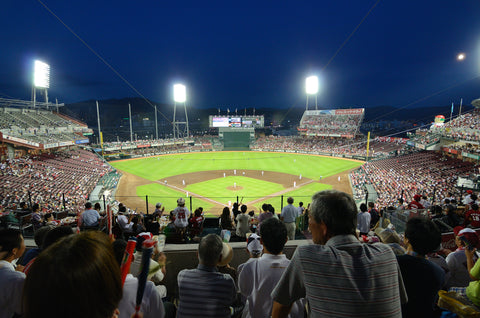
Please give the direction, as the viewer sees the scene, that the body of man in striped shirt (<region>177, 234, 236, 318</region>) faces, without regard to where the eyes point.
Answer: away from the camera

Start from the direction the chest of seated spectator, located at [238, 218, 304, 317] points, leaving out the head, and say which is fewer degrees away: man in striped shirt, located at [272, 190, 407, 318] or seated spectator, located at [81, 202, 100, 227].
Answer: the seated spectator

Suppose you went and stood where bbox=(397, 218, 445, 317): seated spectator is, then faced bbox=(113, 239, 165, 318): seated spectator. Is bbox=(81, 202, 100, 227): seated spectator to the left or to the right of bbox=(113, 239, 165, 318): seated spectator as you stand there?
right

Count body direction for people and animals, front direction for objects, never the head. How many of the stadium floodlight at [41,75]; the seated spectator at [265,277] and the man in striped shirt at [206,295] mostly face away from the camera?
2

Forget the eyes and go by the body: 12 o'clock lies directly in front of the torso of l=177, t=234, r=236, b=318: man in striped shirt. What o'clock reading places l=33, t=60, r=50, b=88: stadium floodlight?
The stadium floodlight is roughly at 11 o'clock from the man in striped shirt.

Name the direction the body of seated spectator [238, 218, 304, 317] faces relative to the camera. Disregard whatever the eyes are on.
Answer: away from the camera

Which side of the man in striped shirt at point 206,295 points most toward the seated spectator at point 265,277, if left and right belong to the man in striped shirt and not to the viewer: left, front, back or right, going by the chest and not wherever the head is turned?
right

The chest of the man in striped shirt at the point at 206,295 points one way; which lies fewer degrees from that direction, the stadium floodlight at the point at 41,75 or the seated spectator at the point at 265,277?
the stadium floodlight

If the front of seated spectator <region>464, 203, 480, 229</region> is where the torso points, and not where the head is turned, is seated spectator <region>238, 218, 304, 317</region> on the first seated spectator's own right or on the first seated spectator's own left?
on the first seated spectator's own left

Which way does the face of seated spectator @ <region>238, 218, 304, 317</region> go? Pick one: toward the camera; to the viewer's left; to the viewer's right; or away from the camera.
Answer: away from the camera

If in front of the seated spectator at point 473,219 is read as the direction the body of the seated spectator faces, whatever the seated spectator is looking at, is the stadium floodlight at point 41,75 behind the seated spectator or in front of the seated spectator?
in front

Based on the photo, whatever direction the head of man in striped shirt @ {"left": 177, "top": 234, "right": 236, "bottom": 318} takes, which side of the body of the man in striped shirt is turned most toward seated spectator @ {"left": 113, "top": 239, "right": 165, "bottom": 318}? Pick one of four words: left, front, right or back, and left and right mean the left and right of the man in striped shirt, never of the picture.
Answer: left

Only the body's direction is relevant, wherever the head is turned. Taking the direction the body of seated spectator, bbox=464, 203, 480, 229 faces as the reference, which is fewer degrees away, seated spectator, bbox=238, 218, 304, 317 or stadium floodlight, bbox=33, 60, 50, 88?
the stadium floodlight

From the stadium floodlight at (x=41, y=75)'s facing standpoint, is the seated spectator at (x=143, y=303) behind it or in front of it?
in front

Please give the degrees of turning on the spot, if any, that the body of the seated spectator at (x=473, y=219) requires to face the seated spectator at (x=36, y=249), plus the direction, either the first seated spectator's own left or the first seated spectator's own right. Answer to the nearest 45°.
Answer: approximately 90° to the first seated spectator's own left

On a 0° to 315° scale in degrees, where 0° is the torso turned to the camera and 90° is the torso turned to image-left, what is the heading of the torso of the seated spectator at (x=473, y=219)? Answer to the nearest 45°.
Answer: approximately 135°

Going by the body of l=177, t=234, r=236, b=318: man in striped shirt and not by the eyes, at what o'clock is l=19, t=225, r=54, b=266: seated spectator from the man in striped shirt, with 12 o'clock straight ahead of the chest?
The seated spectator is roughly at 10 o'clock from the man in striped shirt.

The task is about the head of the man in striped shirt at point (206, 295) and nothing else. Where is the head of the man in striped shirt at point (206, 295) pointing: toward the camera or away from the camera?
away from the camera
